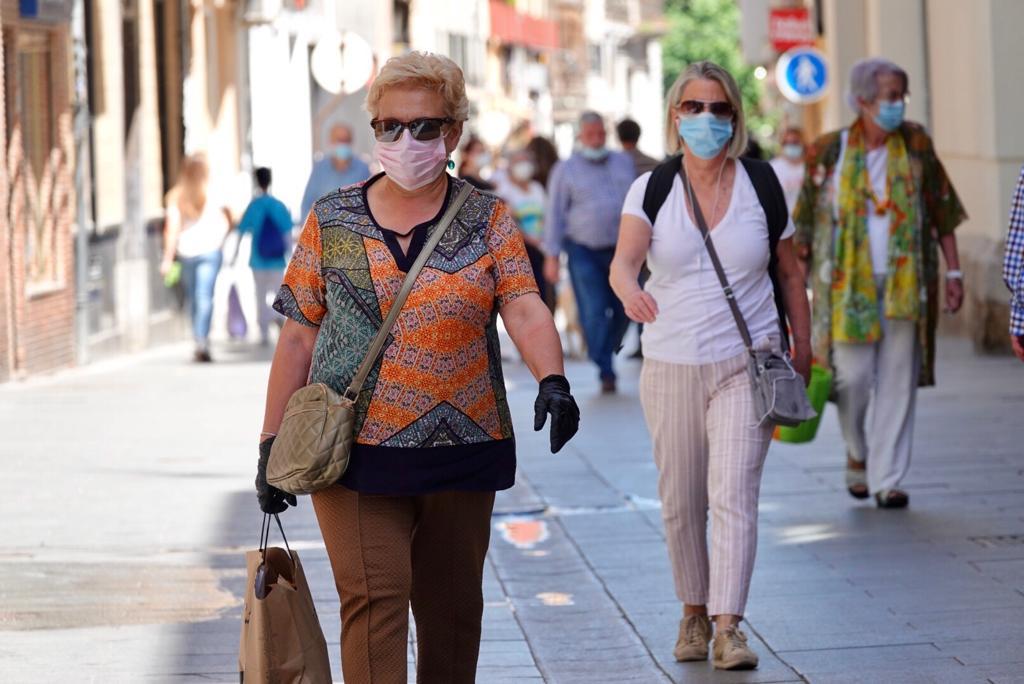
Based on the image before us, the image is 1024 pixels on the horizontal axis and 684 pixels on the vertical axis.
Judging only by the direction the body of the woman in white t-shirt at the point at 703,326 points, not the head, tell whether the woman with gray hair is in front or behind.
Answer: behind

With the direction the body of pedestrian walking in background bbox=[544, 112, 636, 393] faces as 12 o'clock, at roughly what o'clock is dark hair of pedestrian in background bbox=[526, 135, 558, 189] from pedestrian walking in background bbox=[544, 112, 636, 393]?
dark hair of pedestrian in background bbox=[526, 135, 558, 189] is roughly at 6 o'clock from pedestrian walking in background bbox=[544, 112, 636, 393].

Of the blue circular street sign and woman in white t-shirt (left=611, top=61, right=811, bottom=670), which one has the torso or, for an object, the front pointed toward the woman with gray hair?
the blue circular street sign

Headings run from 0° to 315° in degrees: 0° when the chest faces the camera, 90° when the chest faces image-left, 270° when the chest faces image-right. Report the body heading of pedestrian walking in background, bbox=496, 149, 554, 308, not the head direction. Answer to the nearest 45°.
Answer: approximately 0°

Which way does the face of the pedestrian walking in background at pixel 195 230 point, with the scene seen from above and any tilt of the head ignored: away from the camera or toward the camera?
away from the camera

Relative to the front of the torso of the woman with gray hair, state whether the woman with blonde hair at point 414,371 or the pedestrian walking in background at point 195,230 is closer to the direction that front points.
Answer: the woman with blonde hair

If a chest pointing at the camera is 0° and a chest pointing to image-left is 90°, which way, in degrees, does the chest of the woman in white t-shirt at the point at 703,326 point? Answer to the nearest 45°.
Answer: approximately 0°
